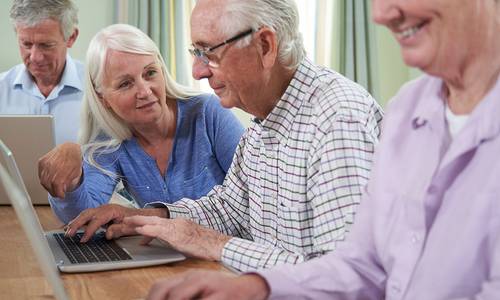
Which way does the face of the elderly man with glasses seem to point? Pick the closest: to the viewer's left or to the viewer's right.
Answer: to the viewer's left

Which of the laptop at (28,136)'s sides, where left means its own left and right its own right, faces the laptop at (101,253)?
back

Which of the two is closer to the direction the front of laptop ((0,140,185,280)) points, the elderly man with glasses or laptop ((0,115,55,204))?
the elderly man with glasses

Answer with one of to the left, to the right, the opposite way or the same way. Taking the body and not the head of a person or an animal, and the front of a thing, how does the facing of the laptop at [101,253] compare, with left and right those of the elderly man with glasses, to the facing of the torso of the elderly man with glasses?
the opposite way

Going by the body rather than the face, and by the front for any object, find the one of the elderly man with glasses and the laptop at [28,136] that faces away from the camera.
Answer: the laptop

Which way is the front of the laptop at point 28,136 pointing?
away from the camera

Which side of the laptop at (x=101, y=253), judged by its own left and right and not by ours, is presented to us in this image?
right

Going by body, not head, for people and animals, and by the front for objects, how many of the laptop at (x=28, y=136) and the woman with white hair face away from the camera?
1

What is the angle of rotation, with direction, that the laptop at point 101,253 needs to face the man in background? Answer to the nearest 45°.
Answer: approximately 90° to its left

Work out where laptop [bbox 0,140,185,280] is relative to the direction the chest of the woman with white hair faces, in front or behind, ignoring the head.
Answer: in front

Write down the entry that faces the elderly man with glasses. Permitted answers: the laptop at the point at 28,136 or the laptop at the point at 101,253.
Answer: the laptop at the point at 101,253

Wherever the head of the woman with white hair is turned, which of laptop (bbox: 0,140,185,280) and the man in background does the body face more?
the laptop

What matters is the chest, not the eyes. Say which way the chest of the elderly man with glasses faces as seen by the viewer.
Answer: to the viewer's left

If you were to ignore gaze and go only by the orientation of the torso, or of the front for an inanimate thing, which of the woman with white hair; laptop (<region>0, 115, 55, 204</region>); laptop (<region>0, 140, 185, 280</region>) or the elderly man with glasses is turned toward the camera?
the woman with white hair

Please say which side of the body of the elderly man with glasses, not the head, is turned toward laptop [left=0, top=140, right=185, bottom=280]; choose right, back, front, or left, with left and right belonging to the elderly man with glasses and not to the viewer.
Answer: front

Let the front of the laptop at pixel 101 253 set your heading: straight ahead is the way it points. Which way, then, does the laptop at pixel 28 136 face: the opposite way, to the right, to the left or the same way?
to the left

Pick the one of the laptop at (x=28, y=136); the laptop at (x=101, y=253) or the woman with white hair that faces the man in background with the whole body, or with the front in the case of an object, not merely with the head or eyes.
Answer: the laptop at (x=28, y=136)

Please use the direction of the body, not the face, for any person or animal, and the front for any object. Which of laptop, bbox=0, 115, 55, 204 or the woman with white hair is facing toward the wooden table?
the woman with white hair
